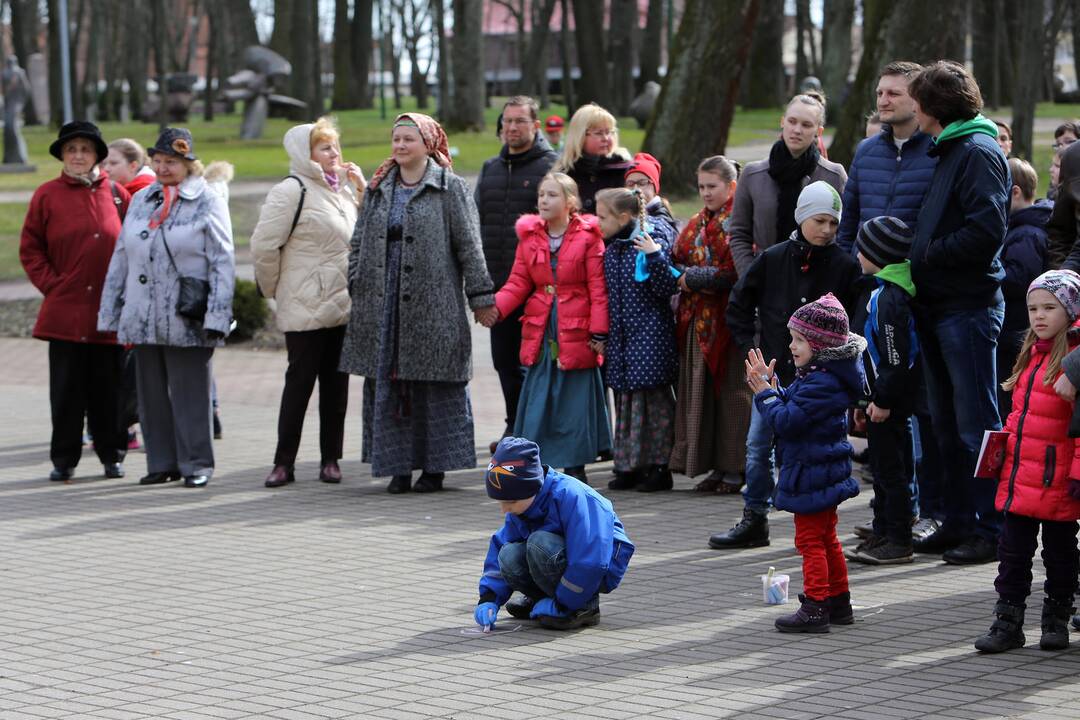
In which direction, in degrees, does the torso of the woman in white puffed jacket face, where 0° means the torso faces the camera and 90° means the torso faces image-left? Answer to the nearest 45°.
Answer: approximately 315°

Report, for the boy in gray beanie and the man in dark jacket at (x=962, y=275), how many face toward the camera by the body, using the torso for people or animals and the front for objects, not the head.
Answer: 1

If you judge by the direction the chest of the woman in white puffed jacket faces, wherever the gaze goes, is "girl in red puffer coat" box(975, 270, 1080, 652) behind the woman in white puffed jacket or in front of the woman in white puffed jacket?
in front

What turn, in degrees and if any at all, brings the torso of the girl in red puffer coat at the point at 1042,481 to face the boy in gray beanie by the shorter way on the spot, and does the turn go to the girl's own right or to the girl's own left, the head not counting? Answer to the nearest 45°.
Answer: approximately 90° to the girl's own right

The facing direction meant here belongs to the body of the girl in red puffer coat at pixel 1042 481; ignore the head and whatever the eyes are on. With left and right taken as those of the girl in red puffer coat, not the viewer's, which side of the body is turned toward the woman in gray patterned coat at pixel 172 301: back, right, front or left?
right

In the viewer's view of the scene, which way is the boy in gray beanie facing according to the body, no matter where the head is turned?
toward the camera

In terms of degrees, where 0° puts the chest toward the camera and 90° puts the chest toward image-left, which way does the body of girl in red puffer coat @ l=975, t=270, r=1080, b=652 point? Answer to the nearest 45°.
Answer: approximately 45°

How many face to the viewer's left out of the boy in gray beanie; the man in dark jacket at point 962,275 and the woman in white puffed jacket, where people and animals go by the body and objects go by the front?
1

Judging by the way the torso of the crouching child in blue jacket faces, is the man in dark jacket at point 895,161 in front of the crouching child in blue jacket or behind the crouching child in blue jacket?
behind

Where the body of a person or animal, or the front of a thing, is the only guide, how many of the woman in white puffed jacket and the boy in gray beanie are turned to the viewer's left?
0

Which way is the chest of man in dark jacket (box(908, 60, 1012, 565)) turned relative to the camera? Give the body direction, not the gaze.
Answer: to the viewer's left

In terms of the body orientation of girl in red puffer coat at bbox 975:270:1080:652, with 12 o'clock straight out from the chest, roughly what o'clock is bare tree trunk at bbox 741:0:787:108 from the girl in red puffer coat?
The bare tree trunk is roughly at 4 o'clock from the girl in red puffer coat.

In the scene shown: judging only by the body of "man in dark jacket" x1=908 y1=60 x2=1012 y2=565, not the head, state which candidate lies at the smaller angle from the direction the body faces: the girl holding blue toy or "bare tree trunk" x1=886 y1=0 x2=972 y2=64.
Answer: the girl holding blue toy

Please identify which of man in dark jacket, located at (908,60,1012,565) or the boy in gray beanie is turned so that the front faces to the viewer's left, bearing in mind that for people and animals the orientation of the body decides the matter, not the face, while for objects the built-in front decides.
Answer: the man in dark jacket

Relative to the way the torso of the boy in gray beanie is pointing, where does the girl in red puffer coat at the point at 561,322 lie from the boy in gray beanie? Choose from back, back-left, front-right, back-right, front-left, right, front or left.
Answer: back-right
